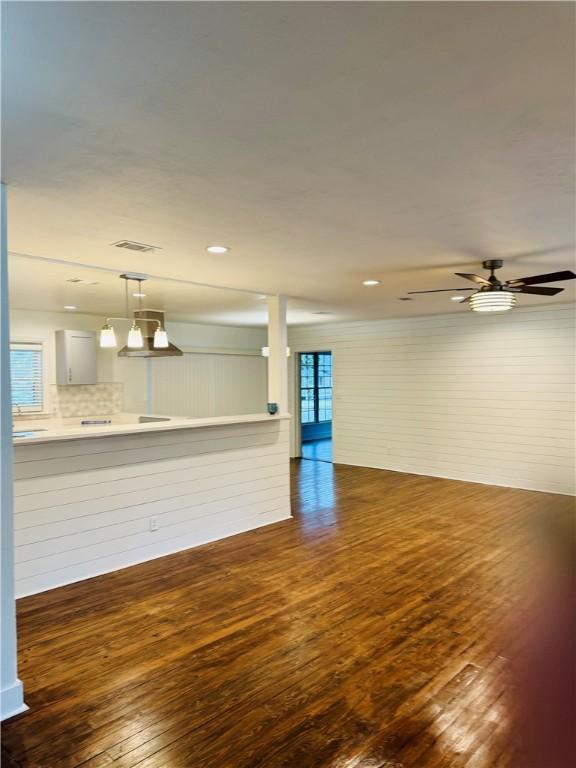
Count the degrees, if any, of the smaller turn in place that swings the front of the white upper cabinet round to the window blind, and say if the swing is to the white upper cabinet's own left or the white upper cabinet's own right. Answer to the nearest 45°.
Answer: approximately 135° to the white upper cabinet's own right

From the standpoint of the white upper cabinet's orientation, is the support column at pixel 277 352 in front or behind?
in front

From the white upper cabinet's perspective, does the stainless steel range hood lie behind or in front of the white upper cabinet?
in front

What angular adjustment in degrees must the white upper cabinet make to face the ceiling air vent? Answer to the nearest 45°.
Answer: approximately 45° to its right

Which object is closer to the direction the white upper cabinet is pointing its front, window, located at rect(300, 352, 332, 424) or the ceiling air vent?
the ceiling air vent

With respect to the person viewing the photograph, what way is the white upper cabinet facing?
facing the viewer and to the right of the viewer

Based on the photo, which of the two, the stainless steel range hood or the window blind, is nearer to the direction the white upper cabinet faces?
the stainless steel range hood

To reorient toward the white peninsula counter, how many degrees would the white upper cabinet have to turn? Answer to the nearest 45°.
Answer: approximately 45° to its right

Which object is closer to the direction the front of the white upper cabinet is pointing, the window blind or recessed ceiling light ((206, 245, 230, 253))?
the recessed ceiling light
